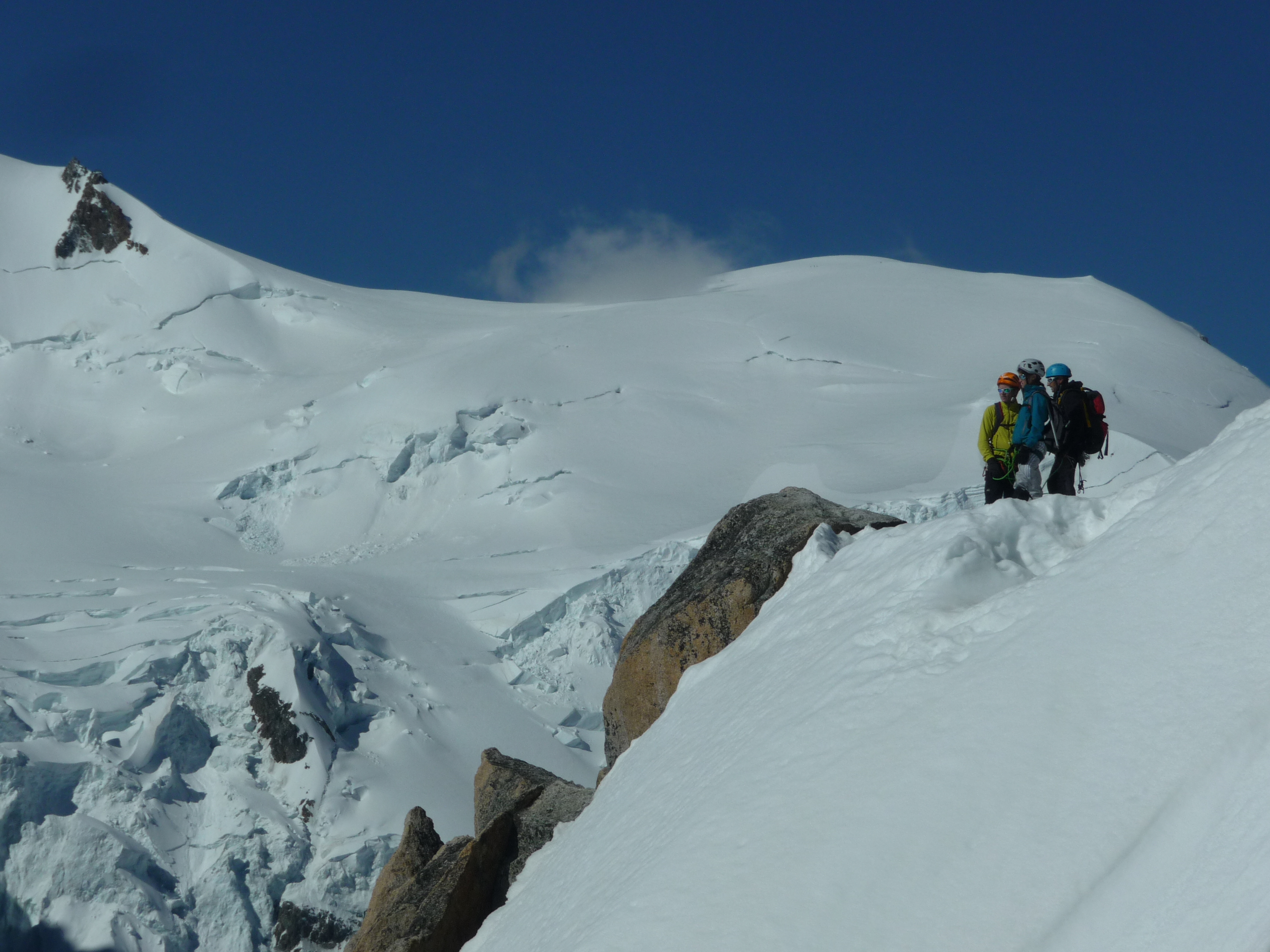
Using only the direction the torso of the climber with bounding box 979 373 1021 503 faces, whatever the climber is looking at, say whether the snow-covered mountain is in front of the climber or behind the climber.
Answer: behind

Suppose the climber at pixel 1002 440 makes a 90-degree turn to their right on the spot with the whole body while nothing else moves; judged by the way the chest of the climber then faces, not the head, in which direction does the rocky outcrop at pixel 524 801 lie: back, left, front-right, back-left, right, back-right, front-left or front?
front-left

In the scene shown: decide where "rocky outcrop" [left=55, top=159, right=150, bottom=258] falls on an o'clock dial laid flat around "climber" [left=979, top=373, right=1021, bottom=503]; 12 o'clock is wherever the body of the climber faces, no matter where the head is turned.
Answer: The rocky outcrop is roughly at 6 o'clock from the climber.

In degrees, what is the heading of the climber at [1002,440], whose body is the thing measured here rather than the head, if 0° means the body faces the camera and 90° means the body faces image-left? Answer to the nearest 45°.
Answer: approximately 315°

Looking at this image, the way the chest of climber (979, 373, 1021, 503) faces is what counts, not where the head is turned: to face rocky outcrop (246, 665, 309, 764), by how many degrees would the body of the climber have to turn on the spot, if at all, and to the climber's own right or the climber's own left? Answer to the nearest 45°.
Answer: approximately 180°
